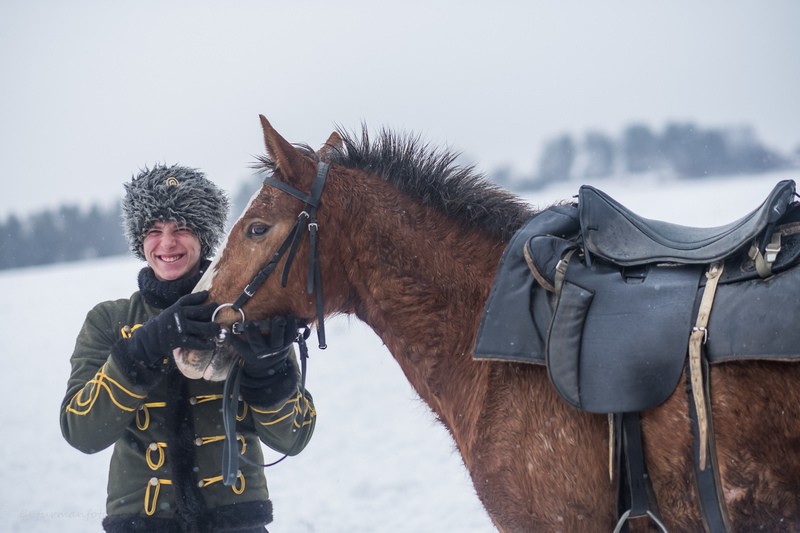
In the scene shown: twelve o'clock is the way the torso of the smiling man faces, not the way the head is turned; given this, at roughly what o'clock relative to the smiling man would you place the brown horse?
The brown horse is roughly at 10 o'clock from the smiling man.

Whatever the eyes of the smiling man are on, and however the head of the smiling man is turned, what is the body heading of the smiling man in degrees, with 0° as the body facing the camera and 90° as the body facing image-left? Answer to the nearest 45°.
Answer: approximately 0°

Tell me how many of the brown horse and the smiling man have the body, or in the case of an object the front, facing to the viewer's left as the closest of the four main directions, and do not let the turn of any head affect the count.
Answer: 1

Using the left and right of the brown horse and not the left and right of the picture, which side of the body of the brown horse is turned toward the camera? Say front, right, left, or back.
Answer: left

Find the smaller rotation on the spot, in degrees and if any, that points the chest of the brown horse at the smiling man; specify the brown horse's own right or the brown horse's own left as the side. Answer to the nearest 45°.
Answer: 0° — it already faces them
